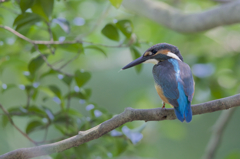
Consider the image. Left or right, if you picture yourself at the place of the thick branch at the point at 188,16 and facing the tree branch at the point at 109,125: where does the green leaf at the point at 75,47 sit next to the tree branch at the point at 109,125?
right

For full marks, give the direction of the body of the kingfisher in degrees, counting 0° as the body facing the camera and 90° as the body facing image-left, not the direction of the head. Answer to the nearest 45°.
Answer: approximately 135°
